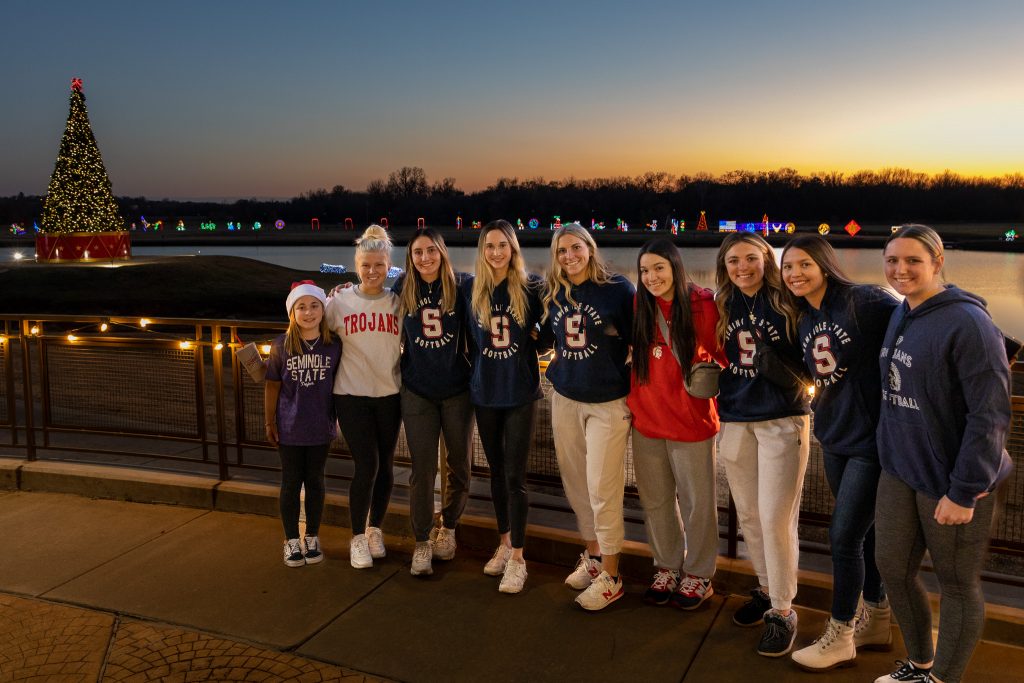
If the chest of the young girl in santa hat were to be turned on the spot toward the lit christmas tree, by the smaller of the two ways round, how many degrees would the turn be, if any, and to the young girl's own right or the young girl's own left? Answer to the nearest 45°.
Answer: approximately 180°

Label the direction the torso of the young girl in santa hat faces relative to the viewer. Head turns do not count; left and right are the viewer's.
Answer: facing the viewer
